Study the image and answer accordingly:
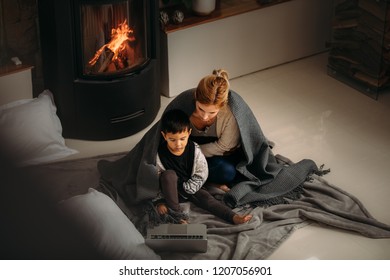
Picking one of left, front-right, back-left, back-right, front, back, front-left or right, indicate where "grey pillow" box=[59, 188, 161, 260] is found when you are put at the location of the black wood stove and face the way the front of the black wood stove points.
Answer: front-right

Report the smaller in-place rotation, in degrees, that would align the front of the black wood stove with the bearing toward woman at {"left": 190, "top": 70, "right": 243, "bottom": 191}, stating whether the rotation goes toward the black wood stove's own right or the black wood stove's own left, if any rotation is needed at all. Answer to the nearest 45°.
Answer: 0° — it already faces them

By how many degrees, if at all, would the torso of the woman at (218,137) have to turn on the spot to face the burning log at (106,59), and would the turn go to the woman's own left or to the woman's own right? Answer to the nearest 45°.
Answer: approximately 90° to the woman's own right

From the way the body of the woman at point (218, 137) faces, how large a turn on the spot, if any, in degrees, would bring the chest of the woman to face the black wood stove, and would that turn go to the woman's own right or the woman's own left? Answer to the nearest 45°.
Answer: approximately 90° to the woman's own right

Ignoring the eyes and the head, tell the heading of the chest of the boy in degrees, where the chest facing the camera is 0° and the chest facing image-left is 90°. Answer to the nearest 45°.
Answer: approximately 0°

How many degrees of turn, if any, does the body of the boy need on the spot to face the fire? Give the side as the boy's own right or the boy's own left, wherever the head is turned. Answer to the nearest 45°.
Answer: approximately 135° to the boy's own right

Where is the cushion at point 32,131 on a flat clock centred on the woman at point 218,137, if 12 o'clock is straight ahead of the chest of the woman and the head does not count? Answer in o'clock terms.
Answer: The cushion is roughly at 2 o'clock from the woman.

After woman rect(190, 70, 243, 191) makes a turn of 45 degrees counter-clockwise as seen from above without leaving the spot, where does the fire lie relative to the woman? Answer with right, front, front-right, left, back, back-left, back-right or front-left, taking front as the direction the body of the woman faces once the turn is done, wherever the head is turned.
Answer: back-right

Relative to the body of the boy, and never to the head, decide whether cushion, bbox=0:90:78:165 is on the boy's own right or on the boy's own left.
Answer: on the boy's own right

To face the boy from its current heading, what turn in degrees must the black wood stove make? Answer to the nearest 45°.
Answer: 0° — it already faces them

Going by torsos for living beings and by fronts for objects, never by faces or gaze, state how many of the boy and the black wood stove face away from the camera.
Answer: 0

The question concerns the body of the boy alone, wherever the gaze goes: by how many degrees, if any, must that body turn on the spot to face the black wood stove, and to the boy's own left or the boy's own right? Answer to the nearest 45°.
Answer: approximately 135° to the boy's own right

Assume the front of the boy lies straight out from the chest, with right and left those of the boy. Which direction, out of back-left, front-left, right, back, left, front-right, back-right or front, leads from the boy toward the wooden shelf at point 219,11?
back

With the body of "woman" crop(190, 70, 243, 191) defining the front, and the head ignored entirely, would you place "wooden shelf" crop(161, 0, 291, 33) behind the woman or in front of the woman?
behind

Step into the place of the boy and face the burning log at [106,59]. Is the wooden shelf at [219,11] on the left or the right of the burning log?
right
